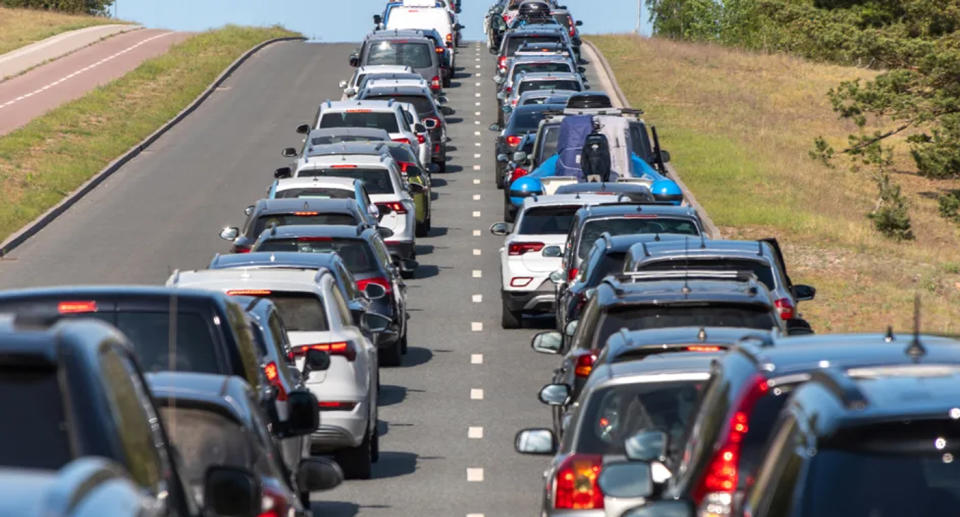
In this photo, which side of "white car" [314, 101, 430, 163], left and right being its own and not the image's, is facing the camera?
back

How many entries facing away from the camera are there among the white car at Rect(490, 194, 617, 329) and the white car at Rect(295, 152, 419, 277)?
2

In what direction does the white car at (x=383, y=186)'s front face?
away from the camera

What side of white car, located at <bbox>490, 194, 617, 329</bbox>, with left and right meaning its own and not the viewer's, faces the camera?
back

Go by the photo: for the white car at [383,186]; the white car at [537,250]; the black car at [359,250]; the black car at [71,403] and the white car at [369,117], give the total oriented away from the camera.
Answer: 5

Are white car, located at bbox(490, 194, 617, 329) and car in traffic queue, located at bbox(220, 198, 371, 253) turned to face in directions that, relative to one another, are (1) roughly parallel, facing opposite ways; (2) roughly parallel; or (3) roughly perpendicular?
roughly parallel

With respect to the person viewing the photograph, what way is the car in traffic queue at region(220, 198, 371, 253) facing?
facing away from the viewer

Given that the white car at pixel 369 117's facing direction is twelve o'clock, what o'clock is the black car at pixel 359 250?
The black car is roughly at 6 o'clock from the white car.

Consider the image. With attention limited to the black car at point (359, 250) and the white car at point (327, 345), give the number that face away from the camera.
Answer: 2

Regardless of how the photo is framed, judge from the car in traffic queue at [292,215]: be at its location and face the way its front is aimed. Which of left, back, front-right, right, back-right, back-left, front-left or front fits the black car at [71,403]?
back

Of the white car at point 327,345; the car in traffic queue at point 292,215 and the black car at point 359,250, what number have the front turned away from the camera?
3

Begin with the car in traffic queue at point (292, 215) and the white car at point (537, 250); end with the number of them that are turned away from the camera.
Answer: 2

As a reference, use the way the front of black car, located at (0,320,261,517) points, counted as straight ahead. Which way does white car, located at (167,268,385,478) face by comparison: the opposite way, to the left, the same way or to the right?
the same way

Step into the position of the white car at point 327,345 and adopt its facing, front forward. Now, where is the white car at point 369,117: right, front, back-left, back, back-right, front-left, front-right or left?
front

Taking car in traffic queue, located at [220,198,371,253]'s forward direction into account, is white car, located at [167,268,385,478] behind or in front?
behind

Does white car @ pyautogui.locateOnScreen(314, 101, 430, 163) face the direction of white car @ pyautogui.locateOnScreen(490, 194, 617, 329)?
no

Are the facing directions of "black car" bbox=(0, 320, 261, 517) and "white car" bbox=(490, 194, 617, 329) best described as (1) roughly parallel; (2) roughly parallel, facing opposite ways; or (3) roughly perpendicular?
roughly parallel

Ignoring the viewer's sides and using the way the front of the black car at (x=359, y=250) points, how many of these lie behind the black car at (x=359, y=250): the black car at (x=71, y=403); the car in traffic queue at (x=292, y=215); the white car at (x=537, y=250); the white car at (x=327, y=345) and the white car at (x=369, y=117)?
2

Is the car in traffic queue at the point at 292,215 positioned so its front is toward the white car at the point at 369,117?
yes

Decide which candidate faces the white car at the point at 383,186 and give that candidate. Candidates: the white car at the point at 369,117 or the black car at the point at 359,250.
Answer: the black car

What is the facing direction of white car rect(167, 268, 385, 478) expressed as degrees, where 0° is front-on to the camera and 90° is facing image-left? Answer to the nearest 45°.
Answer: approximately 180°

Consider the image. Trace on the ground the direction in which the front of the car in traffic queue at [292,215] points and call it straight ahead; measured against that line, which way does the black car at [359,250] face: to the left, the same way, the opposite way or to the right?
the same way

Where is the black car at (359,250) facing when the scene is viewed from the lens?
facing away from the viewer
